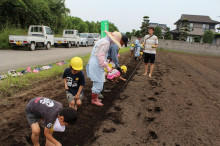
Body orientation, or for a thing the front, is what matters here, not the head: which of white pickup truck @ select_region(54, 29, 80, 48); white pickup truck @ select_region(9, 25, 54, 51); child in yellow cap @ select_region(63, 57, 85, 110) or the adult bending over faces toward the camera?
the child in yellow cap

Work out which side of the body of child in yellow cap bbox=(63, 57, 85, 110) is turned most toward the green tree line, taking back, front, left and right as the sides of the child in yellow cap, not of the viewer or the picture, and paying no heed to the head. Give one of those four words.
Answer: back

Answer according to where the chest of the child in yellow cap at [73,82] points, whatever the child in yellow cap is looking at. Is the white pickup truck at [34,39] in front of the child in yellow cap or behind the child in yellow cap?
behind

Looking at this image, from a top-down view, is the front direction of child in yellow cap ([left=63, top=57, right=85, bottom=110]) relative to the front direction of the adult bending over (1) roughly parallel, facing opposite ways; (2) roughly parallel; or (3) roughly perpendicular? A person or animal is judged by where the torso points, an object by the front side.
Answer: roughly perpendicular
